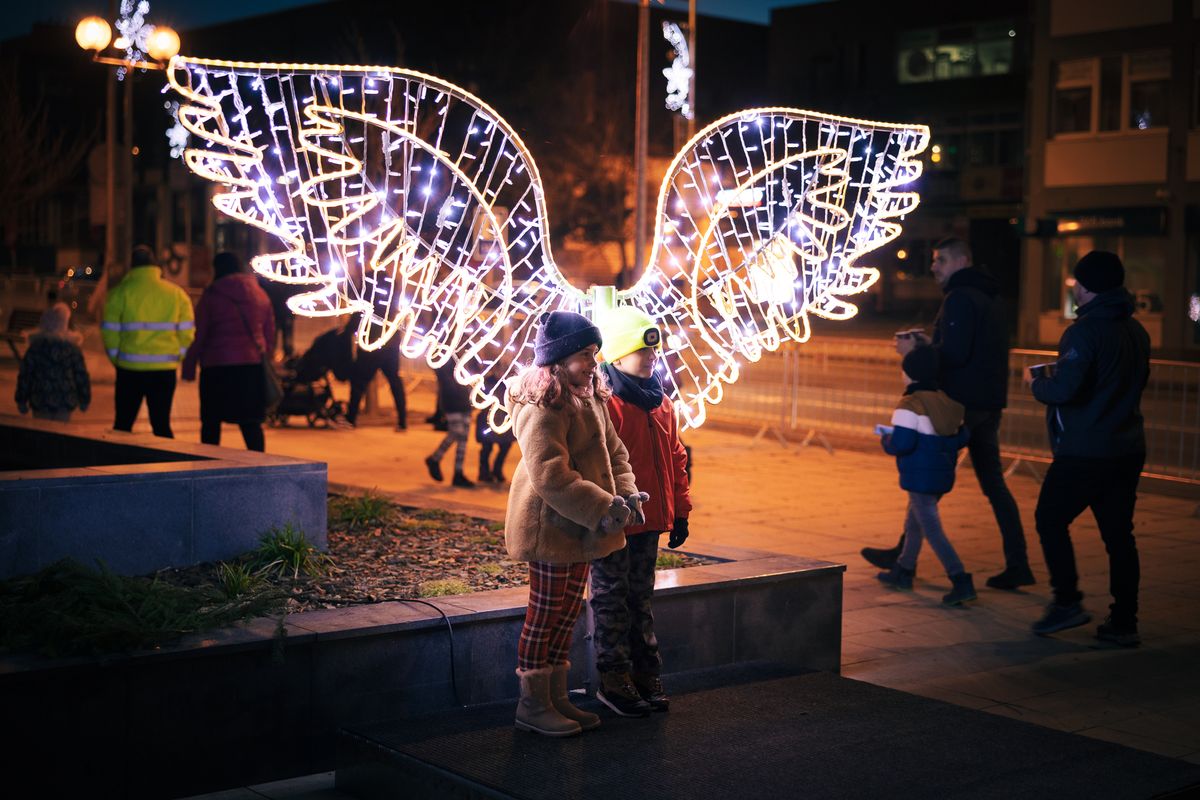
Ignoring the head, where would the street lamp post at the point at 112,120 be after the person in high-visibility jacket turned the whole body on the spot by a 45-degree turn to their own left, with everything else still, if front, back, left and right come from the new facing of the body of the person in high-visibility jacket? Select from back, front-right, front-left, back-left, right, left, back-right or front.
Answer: front-right

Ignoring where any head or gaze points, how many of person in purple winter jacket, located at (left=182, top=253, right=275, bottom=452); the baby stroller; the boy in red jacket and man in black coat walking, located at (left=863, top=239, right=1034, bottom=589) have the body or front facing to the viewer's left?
2

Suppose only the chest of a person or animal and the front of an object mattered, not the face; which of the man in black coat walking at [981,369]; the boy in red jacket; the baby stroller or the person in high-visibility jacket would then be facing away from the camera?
the person in high-visibility jacket

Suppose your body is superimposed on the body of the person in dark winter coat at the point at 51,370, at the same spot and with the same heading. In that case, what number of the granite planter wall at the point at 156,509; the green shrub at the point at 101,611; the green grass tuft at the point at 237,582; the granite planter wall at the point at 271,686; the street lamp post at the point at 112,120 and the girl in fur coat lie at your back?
5

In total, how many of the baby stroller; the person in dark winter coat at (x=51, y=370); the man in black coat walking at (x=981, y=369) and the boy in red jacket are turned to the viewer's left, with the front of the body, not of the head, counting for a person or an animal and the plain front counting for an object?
2

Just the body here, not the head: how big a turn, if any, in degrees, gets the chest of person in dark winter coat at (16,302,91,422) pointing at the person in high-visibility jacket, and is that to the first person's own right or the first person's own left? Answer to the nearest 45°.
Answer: approximately 135° to the first person's own right

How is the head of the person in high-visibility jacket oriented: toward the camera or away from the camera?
away from the camera

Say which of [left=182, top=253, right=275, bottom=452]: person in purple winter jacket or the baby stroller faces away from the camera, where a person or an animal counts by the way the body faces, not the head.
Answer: the person in purple winter jacket

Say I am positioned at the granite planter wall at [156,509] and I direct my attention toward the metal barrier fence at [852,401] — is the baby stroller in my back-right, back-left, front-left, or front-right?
front-left

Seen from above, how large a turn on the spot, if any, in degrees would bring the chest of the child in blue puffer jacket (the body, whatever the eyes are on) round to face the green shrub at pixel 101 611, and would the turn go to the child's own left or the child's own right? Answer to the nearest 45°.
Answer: approximately 90° to the child's own left

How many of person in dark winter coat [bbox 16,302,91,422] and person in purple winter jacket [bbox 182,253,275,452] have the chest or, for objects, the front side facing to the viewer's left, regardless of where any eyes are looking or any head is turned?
0

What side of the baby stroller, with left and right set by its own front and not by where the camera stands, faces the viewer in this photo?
left

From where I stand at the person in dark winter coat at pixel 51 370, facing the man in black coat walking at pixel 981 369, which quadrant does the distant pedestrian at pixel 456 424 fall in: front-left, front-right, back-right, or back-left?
front-left

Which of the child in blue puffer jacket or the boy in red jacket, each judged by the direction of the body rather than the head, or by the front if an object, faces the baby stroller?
the child in blue puffer jacket

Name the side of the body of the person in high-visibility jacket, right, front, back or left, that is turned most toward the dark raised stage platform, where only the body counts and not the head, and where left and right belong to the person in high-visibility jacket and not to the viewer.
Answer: back

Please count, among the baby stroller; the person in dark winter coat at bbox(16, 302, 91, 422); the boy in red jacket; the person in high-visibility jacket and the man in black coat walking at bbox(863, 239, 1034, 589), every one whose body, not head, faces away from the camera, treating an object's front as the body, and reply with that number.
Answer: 2

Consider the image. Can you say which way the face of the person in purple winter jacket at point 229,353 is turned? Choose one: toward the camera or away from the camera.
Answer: away from the camera
